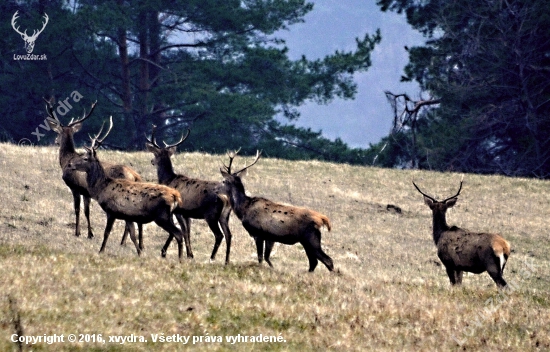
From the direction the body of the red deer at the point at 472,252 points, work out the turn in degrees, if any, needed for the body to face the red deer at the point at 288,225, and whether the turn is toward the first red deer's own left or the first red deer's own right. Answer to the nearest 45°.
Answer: approximately 45° to the first red deer's own left

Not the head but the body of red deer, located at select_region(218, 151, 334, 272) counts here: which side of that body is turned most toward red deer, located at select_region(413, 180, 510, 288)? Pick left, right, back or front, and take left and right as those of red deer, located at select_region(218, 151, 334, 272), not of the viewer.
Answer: back

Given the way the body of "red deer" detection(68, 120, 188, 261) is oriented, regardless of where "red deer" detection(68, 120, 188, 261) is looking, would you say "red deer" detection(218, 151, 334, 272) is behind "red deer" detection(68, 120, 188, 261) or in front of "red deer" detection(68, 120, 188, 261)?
behind

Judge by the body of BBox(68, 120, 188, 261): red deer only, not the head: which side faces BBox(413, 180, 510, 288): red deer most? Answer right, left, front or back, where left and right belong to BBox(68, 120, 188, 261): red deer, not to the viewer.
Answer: back

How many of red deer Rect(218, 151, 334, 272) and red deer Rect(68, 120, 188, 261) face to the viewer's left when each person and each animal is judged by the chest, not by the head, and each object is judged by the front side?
2

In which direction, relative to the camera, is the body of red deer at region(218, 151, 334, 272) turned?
to the viewer's left

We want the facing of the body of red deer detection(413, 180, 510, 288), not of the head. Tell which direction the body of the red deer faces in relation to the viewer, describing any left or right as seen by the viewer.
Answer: facing away from the viewer and to the left of the viewer

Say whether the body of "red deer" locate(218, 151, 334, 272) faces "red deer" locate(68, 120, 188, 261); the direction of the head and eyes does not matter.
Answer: yes

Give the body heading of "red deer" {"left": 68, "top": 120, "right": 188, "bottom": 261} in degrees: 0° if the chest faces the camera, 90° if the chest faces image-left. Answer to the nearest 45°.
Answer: approximately 90°
